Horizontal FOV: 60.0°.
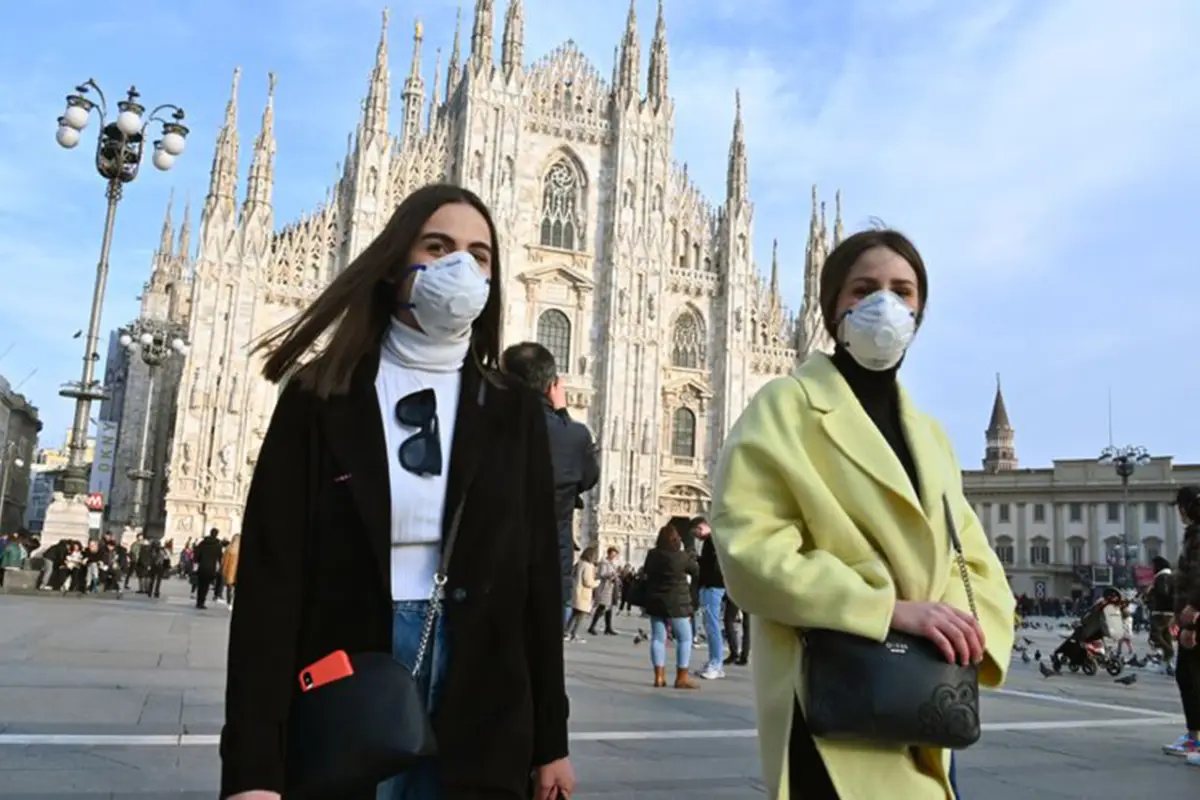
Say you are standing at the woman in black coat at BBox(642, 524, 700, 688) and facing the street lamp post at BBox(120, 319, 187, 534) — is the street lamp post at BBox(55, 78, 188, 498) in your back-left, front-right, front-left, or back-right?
front-left

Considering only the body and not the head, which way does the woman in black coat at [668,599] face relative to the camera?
away from the camera

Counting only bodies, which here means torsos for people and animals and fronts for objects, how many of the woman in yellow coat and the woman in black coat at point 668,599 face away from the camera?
1

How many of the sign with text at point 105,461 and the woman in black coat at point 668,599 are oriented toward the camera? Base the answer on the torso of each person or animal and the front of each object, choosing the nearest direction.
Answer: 1

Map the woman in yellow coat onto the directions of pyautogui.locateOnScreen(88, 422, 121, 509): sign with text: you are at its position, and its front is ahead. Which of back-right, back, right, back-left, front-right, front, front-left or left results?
front

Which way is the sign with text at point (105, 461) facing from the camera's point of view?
toward the camera

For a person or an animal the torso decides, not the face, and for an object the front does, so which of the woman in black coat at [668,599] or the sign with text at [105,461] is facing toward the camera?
the sign with text

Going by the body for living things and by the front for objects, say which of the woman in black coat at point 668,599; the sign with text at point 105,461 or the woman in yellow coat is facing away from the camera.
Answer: the woman in black coat

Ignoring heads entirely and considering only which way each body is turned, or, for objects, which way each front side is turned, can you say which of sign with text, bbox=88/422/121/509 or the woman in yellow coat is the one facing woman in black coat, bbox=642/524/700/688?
the sign with text

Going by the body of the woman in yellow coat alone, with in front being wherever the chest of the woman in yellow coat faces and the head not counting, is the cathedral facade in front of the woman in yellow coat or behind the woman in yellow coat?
behind

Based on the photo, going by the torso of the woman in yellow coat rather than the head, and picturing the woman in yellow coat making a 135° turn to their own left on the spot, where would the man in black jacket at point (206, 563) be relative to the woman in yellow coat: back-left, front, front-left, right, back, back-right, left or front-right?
front-left

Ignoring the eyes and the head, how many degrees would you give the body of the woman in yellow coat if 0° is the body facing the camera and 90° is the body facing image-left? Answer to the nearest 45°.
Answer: approximately 315°

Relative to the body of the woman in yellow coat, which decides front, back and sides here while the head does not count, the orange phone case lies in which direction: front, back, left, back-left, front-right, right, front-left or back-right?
right

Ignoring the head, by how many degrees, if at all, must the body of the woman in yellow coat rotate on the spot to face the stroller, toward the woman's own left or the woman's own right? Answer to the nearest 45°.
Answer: approximately 135° to the woman's own left

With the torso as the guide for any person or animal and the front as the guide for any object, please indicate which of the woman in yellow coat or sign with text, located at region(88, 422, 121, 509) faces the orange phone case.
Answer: the sign with text

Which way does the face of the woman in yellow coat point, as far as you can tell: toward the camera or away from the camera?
toward the camera

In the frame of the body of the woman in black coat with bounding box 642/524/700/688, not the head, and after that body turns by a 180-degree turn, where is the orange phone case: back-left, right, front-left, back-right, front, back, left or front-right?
front

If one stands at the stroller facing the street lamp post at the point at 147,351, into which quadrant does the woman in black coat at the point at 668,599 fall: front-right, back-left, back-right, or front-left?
front-left

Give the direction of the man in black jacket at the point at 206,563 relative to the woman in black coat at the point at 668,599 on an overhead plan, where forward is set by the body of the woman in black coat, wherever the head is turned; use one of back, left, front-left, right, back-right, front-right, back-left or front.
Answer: front-left

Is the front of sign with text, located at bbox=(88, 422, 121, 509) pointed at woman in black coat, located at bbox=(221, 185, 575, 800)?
yes
